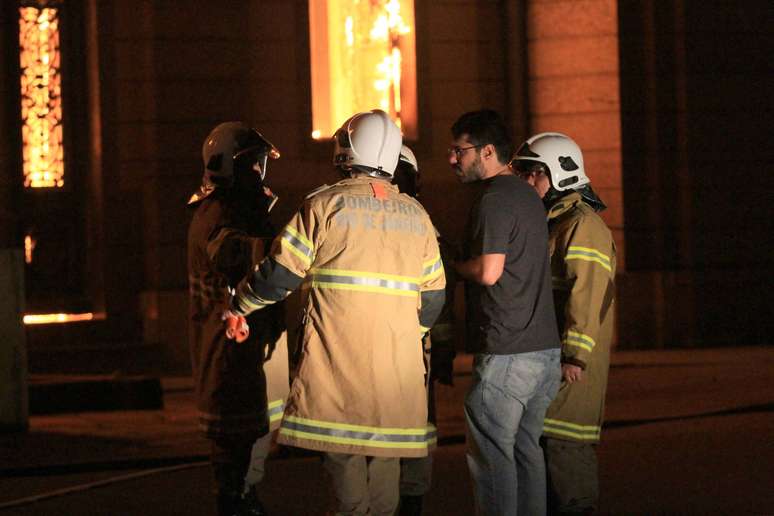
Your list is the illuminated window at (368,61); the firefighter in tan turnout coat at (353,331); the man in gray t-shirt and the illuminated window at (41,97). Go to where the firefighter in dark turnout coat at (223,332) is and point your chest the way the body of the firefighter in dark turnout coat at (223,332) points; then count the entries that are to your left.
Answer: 2

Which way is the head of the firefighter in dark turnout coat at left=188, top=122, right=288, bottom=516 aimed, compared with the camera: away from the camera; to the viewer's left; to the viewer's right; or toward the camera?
to the viewer's right

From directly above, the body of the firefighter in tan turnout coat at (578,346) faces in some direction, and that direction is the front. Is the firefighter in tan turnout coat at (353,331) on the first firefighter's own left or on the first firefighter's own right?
on the first firefighter's own left

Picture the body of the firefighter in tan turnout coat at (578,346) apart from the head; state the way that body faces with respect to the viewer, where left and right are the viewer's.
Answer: facing to the left of the viewer

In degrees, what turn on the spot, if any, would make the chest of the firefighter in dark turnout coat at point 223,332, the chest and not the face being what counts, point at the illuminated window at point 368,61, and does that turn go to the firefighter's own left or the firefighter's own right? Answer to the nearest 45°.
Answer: approximately 90° to the firefighter's own left

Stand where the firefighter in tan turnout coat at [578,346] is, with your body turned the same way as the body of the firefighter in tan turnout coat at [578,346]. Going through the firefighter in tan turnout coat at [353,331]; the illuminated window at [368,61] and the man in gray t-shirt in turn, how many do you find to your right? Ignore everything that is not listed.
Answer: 1

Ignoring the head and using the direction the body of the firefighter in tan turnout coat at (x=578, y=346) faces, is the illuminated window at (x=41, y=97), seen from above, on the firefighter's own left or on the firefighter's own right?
on the firefighter's own right

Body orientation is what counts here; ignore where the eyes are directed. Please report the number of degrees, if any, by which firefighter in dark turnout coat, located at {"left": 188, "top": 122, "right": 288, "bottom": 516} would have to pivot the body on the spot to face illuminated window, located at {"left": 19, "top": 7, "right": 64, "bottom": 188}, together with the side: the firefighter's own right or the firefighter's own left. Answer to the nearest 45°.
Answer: approximately 90° to the firefighter's own left

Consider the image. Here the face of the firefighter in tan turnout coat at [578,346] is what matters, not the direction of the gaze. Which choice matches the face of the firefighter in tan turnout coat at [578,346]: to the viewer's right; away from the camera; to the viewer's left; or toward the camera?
to the viewer's left

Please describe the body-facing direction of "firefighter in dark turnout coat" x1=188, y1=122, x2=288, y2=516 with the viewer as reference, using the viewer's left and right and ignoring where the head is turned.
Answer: facing to the right of the viewer

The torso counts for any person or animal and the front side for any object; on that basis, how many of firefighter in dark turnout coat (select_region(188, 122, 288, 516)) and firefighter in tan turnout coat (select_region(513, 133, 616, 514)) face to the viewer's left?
1

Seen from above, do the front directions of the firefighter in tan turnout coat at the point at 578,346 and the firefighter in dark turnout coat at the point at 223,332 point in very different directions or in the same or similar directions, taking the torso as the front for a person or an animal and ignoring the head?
very different directions

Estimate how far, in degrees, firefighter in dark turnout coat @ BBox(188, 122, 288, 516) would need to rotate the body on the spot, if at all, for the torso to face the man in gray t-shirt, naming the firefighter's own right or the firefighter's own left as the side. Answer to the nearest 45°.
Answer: approximately 45° to the firefighter's own right
